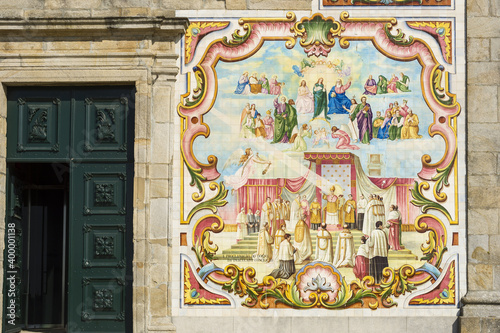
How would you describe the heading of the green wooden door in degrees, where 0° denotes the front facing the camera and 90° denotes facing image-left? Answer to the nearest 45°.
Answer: approximately 0°

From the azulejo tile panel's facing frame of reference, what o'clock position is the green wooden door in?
The green wooden door is roughly at 3 o'clock from the azulejo tile panel.

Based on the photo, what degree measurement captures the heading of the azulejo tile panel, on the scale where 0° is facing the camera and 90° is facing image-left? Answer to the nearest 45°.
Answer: approximately 0°

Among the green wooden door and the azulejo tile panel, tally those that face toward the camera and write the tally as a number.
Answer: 2
